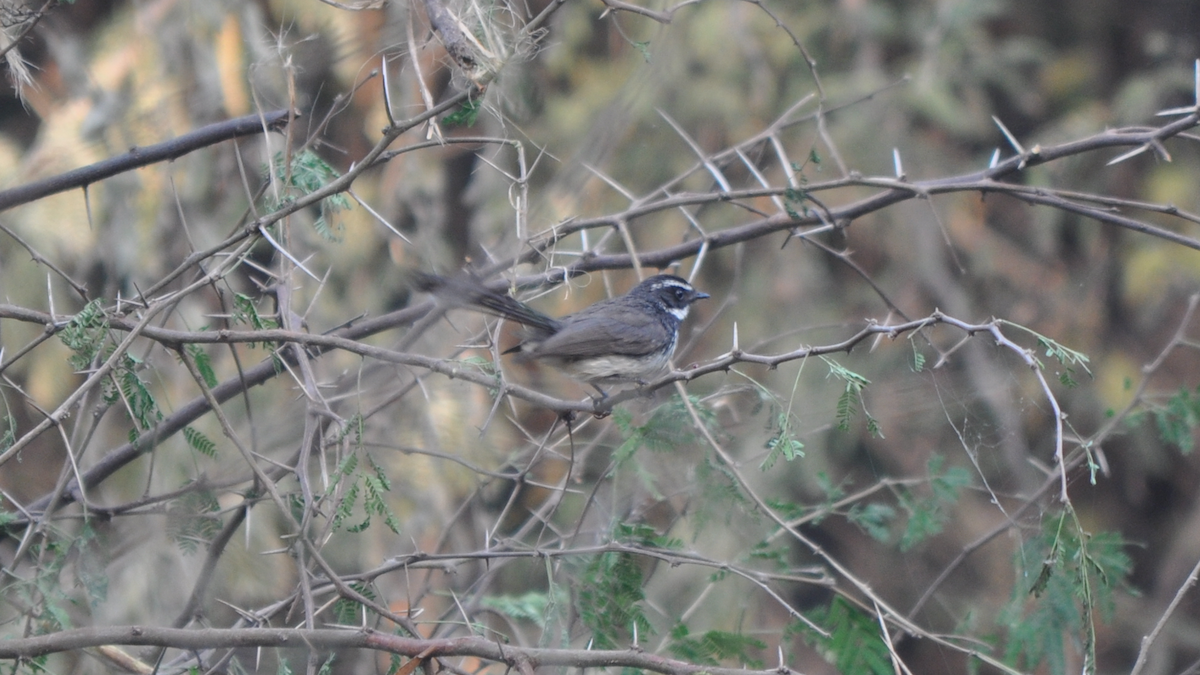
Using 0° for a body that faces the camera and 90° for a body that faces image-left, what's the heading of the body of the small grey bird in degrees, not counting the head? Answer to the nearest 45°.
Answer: approximately 270°

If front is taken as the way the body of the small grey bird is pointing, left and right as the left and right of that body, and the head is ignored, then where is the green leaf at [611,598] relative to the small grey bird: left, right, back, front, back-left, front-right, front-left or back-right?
right
